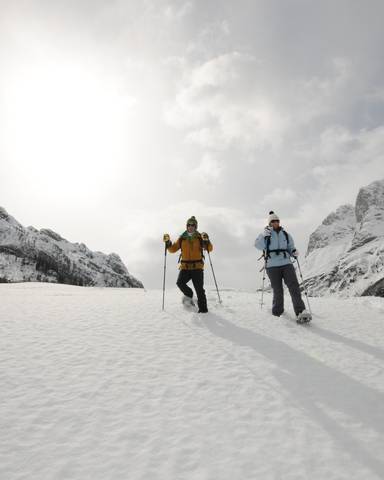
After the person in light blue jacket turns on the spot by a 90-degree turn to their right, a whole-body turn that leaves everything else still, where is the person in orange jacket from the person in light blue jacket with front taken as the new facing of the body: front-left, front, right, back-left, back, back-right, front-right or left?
front

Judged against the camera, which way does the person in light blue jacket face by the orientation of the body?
toward the camera

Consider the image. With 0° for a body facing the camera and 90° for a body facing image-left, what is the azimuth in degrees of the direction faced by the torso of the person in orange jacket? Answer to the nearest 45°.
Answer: approximately 0°
